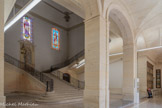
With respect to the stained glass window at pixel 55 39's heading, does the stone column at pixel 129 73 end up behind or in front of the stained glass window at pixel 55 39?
in front

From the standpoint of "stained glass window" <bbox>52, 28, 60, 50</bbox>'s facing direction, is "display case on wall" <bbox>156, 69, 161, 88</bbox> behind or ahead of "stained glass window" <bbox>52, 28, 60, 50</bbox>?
ahead

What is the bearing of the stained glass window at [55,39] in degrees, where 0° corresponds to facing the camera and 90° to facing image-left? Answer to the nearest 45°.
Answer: approximately 315°
